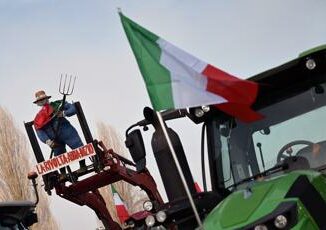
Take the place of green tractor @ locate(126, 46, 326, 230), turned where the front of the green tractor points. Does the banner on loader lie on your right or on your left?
on your right

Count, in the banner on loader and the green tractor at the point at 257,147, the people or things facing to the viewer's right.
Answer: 0

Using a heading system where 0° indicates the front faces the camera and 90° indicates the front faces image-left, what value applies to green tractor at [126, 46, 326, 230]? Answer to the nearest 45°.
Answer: approximately 45°

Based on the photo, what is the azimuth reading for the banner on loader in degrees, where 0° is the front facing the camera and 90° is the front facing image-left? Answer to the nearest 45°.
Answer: approximately 0°
